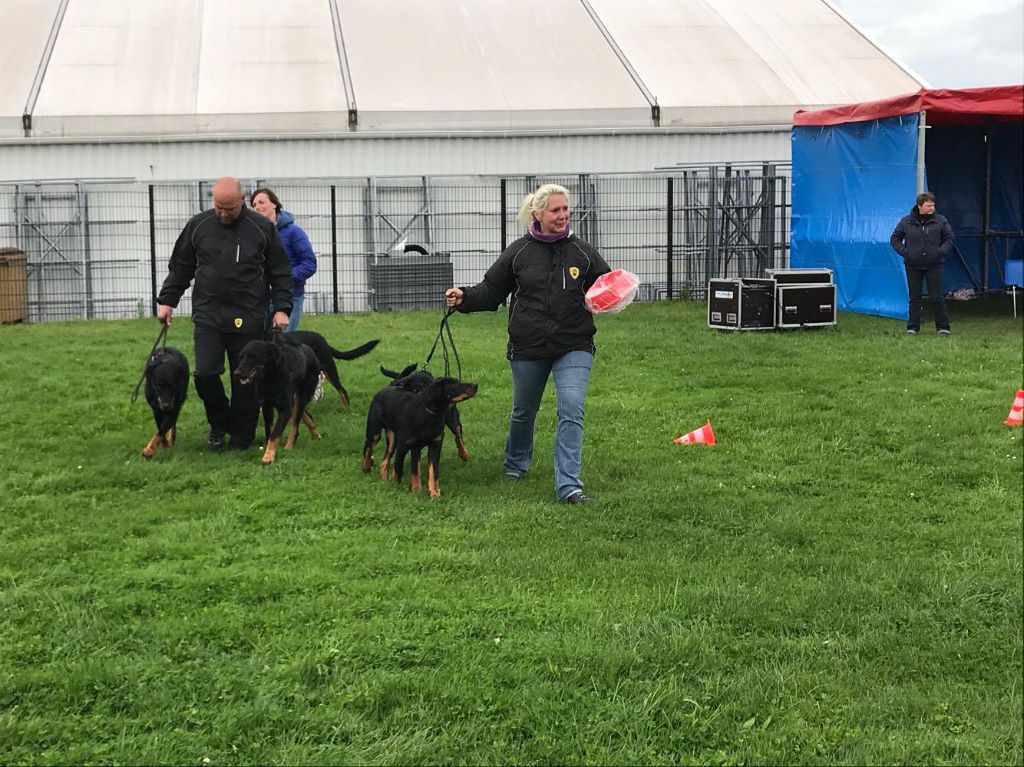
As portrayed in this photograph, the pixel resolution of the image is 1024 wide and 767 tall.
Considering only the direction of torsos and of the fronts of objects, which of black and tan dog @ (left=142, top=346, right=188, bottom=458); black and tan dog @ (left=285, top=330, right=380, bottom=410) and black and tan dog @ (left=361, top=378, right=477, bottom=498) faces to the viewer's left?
black and tan dog @ (left=285, top=330, right=380, bottom=410)

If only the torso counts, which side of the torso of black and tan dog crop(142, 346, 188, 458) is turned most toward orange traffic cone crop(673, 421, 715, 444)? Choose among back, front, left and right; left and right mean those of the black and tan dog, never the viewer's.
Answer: left

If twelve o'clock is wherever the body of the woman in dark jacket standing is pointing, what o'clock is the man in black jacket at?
The man in black jacket is roughly at 1 o'clock from the woman in dark jacket standing.

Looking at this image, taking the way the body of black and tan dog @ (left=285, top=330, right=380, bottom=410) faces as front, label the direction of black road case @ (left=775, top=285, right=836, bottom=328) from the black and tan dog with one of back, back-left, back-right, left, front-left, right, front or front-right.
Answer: back-right

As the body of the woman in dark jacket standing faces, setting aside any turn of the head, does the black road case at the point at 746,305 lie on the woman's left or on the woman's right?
on the woman's right

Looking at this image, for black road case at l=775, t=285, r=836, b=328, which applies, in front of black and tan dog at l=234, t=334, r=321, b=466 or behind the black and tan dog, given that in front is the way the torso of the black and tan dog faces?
behind

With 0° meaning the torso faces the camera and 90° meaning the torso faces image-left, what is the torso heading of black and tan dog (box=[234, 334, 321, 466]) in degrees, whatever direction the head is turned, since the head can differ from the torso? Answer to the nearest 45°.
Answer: approximately 45°

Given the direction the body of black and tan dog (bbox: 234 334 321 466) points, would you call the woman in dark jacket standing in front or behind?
behind

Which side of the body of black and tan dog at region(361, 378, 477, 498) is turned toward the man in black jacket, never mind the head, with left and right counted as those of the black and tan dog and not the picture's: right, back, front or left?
back

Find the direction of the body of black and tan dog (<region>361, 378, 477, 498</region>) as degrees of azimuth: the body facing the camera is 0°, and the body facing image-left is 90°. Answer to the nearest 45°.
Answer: approximately 315°

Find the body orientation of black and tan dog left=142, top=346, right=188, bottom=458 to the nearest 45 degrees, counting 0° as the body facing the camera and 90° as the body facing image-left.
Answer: approximately 0°

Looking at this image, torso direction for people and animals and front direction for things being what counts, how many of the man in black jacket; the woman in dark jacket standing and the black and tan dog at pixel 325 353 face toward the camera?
2

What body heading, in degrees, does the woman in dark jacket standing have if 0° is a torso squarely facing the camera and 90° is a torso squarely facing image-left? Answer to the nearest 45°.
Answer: approximately 0°

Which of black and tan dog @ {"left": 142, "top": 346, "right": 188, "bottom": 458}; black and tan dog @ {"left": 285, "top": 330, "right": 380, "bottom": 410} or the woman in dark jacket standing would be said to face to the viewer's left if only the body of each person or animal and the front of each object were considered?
black and tan dog @ {"left": 285, "top": 330, "right": 380, "bottom": 410}

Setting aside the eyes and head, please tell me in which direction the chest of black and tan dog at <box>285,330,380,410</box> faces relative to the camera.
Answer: to the viewer's left
